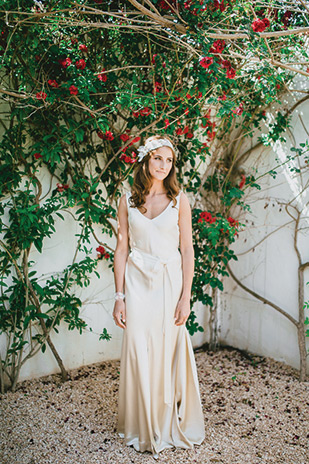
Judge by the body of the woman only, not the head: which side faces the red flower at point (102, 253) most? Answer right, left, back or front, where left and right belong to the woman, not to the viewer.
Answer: back

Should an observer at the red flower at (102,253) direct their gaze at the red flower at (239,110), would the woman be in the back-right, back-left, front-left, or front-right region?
front-right

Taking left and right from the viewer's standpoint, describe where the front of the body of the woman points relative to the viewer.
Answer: facing the viewer

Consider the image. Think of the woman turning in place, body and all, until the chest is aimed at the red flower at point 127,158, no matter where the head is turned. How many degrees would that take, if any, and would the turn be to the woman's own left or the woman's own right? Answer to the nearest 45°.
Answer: approximately 180°
